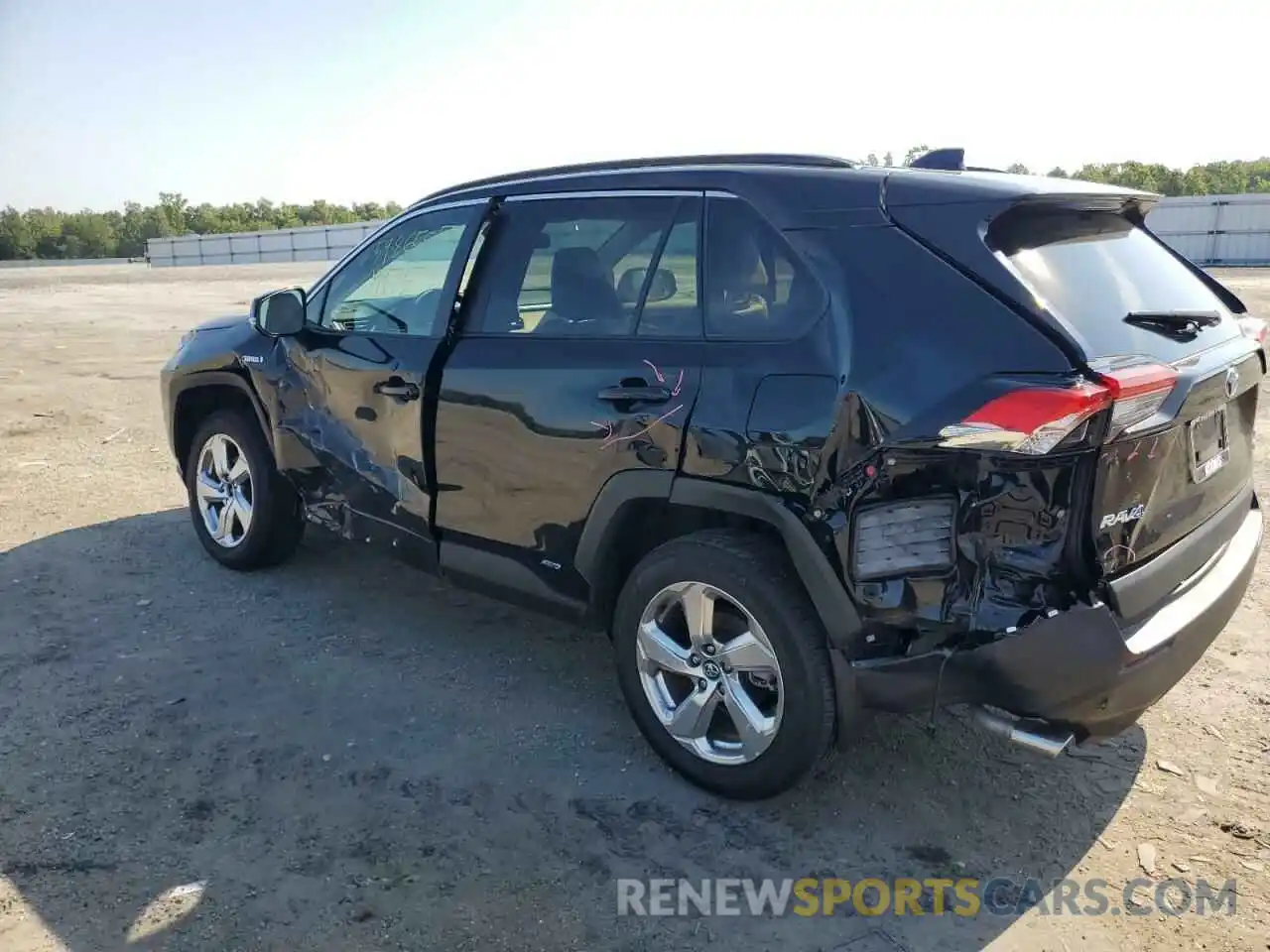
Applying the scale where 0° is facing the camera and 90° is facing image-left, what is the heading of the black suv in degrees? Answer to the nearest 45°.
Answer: approximately 135°

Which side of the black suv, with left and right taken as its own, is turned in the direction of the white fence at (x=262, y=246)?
front
